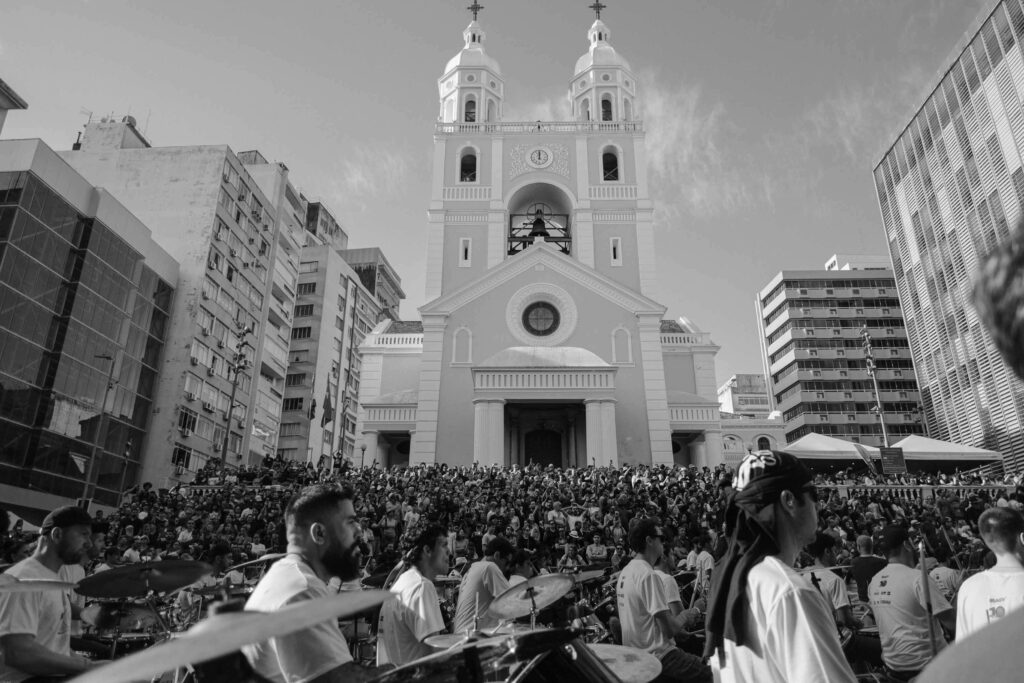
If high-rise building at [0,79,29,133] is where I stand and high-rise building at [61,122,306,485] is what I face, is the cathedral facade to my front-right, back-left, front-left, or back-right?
front-right

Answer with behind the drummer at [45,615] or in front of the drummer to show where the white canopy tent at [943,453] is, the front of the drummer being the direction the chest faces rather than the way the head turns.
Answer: in front

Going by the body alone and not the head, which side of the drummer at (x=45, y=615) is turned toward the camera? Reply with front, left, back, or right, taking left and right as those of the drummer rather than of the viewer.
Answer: right

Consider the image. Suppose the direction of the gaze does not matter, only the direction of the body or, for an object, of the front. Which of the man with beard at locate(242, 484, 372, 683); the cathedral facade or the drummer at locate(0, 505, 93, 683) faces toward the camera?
the cathedral facade

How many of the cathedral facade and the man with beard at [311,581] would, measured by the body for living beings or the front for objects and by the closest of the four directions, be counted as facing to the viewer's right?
1

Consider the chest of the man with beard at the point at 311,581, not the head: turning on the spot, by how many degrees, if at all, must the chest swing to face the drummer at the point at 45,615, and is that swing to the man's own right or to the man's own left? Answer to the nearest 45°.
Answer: approximately 135° to the man's own left

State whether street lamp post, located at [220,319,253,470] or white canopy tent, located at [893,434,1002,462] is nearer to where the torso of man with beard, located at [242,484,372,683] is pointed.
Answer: the white canopy tent

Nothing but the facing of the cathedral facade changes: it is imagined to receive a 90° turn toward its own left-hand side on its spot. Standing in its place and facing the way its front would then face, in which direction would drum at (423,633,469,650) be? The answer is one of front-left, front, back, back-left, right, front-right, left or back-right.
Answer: right

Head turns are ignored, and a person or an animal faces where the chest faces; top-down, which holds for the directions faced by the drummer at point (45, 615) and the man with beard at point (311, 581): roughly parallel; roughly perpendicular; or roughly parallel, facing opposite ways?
roughly parallel

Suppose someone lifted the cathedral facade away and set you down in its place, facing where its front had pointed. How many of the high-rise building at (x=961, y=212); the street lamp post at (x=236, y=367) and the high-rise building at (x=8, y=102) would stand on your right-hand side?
2

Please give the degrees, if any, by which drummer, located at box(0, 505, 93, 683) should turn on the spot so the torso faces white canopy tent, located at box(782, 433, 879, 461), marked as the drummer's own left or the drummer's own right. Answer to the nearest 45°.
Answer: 0° — they already face it

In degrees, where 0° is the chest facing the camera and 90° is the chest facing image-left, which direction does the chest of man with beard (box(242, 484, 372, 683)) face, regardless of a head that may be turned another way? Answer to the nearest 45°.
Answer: approximately 270°

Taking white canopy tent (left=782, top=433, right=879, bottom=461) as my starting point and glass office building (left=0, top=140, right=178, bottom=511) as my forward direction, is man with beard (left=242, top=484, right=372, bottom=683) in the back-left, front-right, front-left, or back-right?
front-left

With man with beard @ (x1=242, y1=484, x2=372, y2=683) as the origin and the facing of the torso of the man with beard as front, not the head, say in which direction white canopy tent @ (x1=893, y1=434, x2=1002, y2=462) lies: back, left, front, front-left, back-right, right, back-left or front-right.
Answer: front-left

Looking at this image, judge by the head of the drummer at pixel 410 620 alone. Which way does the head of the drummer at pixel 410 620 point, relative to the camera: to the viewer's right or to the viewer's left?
to the viewer's right

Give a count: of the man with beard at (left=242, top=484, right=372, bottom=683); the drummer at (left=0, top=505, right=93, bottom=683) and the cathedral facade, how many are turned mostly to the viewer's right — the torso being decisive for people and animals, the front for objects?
2

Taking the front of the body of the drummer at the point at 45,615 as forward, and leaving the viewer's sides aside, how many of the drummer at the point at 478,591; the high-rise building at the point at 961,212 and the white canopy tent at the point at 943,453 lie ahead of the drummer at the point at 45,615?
3

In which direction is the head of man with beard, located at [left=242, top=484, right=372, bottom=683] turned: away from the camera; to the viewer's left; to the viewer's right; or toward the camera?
to the viewer's right

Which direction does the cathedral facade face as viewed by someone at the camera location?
facing the viewer

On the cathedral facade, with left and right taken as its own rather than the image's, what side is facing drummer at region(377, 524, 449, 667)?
front

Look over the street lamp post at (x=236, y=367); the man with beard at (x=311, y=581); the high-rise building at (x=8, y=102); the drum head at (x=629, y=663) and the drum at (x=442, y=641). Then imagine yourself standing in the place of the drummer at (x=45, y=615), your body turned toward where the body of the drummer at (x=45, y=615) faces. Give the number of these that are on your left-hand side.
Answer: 2

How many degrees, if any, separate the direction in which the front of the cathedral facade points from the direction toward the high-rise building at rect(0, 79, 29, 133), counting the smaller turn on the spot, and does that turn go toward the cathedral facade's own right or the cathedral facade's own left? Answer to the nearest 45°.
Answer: approximately 90° to the cathedral facade's own right

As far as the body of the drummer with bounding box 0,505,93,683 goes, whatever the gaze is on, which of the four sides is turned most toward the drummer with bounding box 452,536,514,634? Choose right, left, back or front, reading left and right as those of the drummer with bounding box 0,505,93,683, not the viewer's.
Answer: front

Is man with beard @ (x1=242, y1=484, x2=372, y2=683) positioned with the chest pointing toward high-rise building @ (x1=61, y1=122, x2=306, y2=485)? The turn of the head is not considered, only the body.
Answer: no
